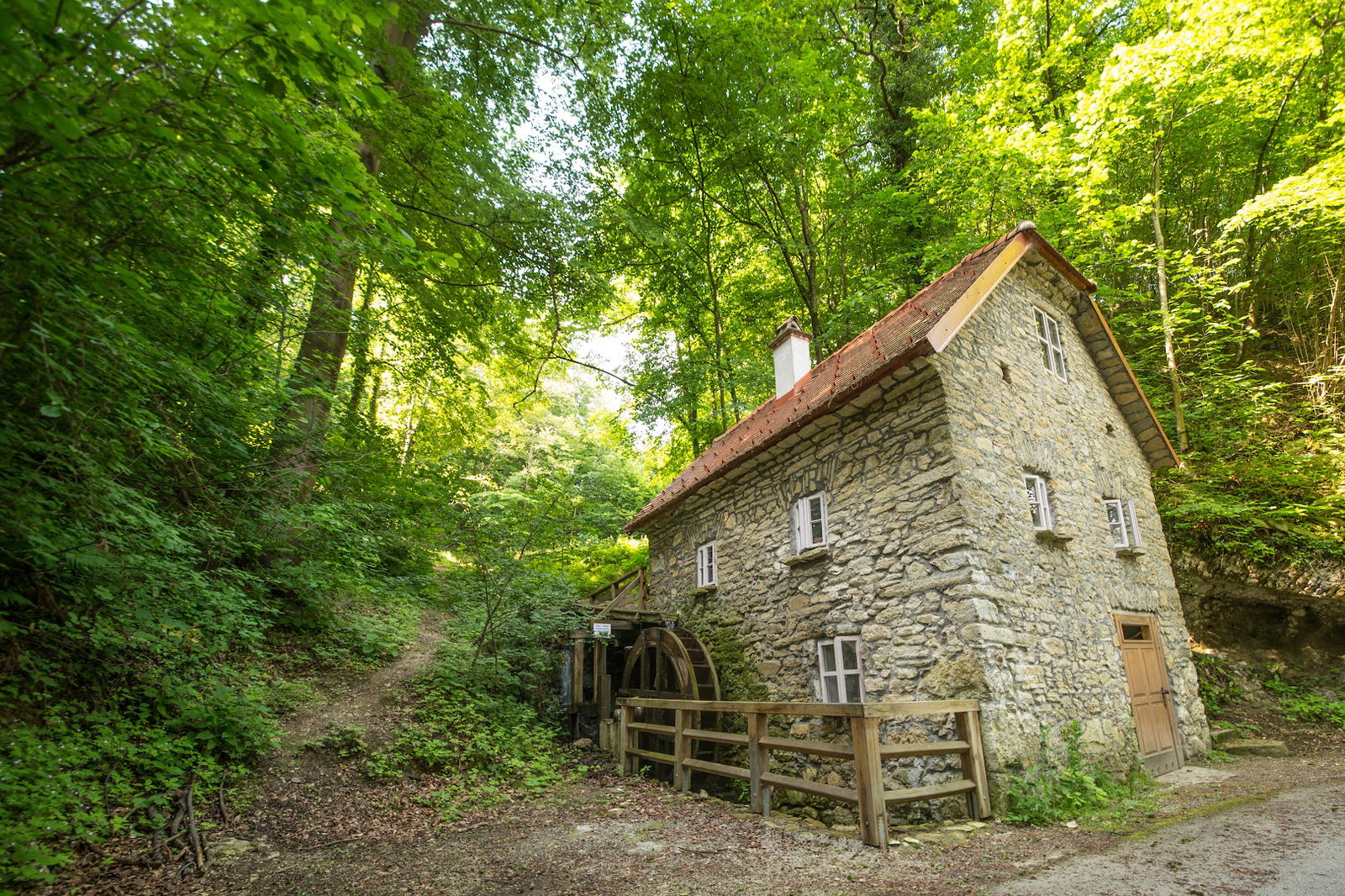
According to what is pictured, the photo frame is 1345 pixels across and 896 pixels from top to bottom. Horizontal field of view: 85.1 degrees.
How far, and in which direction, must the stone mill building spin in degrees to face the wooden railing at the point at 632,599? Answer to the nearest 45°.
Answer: approximately 180°

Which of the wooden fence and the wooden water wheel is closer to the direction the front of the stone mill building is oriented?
the wooden fence

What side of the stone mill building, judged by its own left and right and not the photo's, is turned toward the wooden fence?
right

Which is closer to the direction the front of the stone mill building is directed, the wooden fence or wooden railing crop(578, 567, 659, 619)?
the wooden fence

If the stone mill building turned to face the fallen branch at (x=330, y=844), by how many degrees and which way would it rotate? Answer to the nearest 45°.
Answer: approximately 90° to its right

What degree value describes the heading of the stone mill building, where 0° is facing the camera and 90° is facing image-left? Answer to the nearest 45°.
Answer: approximately 315°

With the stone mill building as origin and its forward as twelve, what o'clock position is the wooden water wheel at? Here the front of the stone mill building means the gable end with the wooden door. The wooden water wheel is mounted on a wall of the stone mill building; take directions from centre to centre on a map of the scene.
The wooden water wheel is roughly at 5 o'clock from the stone mill building.
